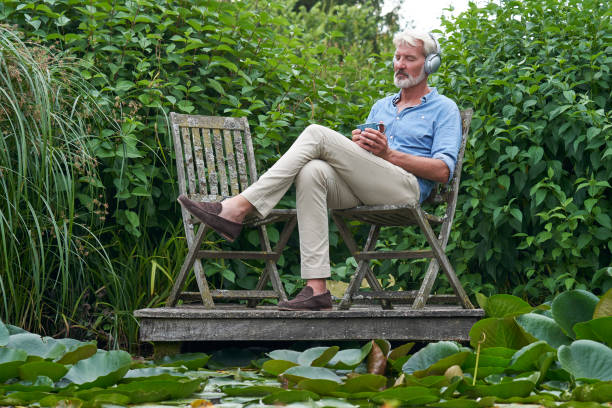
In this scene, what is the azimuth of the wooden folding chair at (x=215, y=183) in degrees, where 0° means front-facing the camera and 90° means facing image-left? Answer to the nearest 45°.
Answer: approximately 315°

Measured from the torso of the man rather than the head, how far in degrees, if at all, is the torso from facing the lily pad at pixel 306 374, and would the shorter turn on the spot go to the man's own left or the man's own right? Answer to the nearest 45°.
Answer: approximately 45° to the man's own left

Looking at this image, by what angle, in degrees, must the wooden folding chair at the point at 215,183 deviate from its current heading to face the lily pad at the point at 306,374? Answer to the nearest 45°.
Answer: approximately 45° to its right

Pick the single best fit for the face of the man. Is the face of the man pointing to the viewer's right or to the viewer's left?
to the viewer's left

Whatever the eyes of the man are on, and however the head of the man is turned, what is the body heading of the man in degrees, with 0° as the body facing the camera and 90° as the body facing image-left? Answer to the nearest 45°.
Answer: approximately 45°

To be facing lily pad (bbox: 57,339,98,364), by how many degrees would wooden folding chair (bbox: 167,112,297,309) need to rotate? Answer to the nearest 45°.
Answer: approximately 45° to its right

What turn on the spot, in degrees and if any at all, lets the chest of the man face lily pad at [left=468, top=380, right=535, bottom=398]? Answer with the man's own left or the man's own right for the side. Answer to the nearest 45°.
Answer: approximately 45° to the man's own left

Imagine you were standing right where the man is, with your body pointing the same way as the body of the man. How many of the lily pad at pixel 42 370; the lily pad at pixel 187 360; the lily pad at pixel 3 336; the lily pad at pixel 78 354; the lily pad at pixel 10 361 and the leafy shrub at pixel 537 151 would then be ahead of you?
5

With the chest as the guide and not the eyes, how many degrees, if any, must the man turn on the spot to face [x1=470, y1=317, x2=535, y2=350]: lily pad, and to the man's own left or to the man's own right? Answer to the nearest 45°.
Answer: approximately 90° to the man's own left
